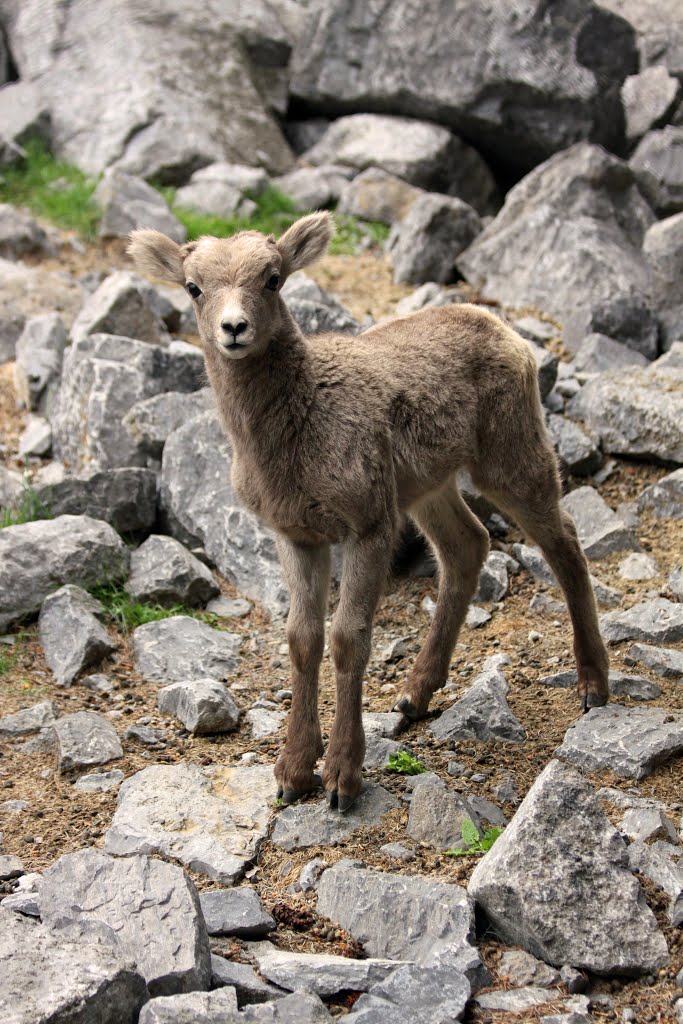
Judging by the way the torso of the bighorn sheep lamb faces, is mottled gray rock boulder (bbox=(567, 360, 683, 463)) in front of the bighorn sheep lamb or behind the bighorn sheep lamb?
behind

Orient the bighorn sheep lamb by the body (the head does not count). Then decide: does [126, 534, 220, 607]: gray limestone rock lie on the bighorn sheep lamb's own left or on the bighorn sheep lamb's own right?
on the bighorn sheep lamb's own right

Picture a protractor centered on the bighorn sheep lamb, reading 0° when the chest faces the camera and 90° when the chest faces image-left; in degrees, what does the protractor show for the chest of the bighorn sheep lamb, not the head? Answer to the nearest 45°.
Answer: approximately 45°

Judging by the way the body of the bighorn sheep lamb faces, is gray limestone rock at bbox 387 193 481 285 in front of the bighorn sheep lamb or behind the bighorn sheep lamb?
behind

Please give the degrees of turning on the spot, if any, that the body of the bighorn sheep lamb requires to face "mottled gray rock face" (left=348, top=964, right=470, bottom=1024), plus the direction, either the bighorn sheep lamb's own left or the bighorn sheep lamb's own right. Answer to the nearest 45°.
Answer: approximately 45° to the bighorn sheep lamb's own left

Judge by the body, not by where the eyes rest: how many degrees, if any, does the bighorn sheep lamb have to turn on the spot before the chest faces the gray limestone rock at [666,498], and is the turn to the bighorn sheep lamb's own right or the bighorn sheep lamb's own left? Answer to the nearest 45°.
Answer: approximately 180°

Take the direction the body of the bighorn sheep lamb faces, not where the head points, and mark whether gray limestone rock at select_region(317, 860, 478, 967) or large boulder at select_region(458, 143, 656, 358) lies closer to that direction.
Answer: the gray limestone rock

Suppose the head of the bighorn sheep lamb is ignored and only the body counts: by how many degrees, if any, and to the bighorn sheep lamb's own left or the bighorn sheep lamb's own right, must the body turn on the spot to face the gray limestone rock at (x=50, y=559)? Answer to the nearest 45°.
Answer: approximately 90° to the bighorn sheep lamb's own right

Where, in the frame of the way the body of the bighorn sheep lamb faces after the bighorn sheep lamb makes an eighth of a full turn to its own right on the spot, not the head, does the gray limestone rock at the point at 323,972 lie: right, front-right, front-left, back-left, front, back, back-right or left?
left
